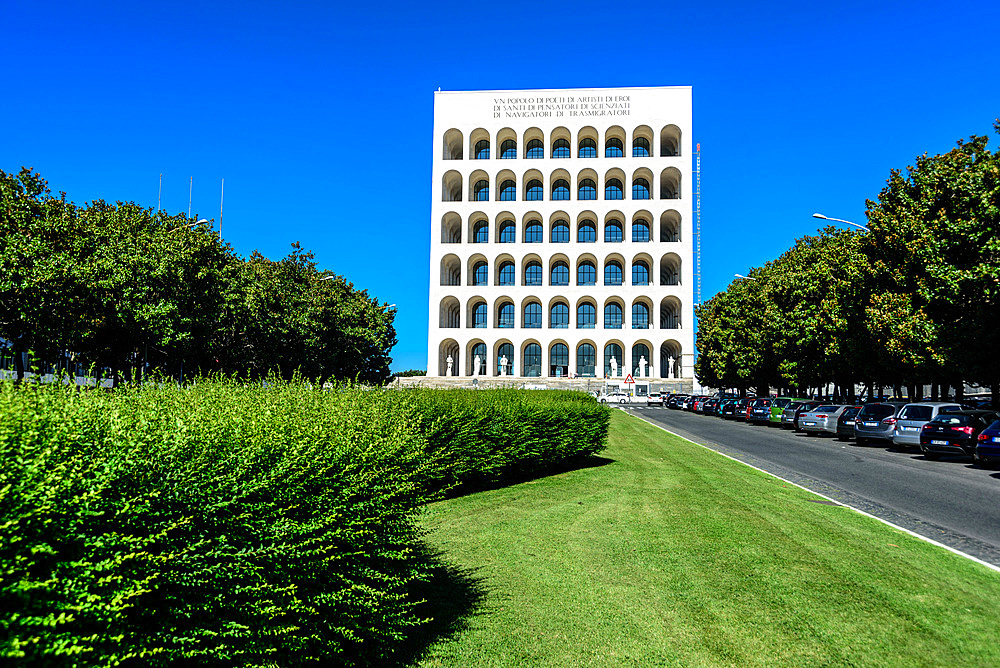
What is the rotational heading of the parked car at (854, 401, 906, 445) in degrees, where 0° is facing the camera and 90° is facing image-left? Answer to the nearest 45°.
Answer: approximately 225°

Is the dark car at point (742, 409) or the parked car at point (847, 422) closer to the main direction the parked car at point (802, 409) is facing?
the dark car

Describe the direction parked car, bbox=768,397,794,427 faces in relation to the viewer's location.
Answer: facing away from the viewer and to the right of the viewer

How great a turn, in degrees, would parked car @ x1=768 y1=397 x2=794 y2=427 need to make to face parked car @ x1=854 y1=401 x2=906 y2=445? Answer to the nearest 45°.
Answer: approximately 135° to its right

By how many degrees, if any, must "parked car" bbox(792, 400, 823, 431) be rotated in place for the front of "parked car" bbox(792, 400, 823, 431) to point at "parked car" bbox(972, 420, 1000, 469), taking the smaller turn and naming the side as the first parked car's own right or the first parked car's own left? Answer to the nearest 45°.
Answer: approximately 135° to the first parked car's own right

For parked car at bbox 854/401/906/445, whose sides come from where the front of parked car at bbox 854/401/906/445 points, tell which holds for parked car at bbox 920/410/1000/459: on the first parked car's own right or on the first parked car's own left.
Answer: on the first parked car's own right
